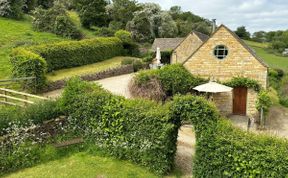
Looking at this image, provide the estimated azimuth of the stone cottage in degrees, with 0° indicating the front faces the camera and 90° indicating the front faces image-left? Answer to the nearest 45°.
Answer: approximately 0°

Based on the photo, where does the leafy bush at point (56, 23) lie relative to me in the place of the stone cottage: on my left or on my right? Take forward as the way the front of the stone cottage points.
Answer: on my right

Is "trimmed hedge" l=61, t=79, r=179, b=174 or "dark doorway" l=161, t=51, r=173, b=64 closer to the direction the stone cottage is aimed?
the trimmed hedge

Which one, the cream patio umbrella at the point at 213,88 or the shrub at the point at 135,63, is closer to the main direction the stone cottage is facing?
the cream patio umbrella
